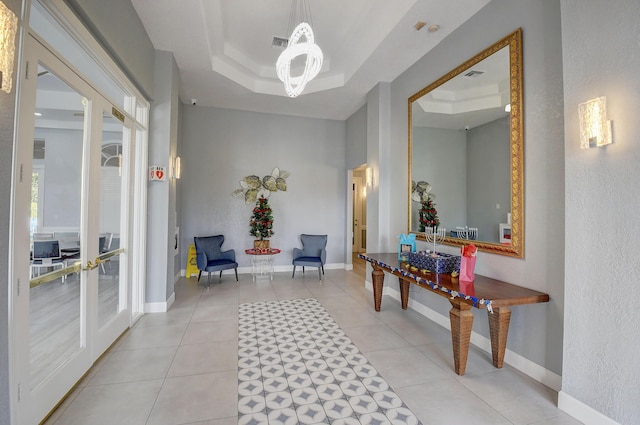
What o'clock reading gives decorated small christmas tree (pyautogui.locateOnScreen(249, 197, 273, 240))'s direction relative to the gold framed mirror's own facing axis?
The decorated small christmas tree is roughly at 2 o'clock from the gold framed mirror.

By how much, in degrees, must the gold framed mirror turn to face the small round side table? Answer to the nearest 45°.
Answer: approximately 45° to its right

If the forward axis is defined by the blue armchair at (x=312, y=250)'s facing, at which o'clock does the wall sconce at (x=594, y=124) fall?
The wall sconce is roughly at 10 o'clock from the blue armchair.

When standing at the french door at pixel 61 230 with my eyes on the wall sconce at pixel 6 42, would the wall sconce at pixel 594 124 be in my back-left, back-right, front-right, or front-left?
front-left

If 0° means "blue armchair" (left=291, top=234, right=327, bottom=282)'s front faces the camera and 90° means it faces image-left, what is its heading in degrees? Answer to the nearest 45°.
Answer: approximately 45°

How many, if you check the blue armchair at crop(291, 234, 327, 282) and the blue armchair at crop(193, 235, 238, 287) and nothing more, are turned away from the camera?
0

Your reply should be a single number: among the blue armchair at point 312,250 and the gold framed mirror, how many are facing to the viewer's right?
0

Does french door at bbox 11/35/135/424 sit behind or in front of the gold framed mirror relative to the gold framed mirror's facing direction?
in front

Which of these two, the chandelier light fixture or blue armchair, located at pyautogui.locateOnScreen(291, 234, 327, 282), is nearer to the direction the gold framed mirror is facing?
the chandelier light fixture

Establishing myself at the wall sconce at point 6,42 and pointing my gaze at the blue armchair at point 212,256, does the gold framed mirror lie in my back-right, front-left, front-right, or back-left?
front-right

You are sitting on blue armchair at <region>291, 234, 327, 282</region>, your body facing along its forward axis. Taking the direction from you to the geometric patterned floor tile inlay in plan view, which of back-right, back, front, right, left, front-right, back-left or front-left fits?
front-left

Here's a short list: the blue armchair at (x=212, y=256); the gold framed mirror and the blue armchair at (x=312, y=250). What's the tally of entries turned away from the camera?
0

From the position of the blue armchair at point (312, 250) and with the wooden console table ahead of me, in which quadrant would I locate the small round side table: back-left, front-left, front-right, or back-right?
back-right

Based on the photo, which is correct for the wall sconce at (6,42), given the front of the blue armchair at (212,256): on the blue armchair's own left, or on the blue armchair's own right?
on the blue armchair's own right

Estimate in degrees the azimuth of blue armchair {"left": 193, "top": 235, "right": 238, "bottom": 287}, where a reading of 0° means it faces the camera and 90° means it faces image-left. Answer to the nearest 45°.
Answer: approximately 315°
